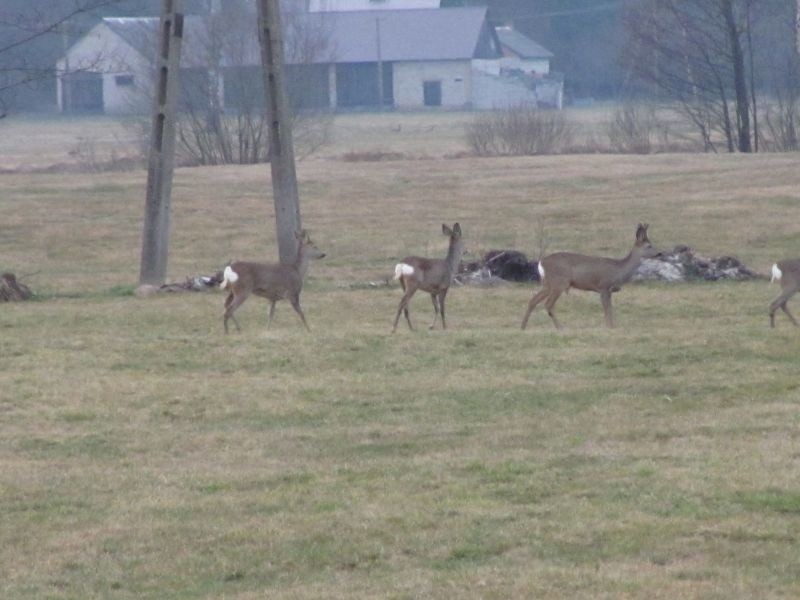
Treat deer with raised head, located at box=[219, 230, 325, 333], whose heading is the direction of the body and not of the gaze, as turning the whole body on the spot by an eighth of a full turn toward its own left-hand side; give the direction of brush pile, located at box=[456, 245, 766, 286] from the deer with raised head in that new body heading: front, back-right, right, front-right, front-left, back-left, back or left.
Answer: front

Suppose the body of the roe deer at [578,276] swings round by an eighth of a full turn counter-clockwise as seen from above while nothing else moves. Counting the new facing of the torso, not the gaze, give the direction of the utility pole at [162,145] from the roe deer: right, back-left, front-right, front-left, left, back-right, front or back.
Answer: left

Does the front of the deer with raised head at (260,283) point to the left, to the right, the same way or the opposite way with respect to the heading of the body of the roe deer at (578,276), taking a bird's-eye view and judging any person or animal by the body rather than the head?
the same way

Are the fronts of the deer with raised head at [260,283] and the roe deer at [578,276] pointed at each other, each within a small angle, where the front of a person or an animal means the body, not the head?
no

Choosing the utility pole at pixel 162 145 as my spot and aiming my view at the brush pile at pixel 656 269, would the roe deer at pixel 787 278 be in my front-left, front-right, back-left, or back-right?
front-right

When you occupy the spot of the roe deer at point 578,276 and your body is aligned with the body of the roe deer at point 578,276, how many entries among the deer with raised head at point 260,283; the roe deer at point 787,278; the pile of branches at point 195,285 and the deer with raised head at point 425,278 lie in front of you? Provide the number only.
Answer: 1

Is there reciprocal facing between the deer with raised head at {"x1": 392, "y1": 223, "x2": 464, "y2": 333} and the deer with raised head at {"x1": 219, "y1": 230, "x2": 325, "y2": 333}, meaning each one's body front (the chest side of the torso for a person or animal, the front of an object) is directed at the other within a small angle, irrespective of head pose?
no

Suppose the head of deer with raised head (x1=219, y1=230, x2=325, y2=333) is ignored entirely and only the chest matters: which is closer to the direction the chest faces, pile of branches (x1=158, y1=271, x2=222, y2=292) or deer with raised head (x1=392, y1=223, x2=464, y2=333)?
the deer with raised head

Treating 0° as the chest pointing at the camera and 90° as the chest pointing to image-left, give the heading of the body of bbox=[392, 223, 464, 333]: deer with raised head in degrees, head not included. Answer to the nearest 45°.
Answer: approximately 225°

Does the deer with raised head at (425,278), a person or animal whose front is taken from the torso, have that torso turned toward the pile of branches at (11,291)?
no

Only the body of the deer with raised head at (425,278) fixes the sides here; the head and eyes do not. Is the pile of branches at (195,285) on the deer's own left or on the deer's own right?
on the deer's own left

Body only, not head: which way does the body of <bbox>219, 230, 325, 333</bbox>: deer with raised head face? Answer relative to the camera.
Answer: to the viewer's right

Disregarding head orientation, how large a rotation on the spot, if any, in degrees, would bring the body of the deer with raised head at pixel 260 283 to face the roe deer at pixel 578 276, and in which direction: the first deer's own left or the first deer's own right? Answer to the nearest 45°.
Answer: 0° — it already faces it

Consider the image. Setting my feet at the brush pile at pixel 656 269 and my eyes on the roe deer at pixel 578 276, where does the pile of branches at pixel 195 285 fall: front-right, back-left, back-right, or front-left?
front-right

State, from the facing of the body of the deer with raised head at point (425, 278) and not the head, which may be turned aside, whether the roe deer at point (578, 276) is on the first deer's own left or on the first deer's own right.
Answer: on the first deer's own right

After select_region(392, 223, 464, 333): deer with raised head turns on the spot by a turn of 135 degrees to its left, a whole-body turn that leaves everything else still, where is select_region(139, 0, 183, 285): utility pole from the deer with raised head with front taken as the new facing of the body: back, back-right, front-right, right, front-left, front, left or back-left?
front-right

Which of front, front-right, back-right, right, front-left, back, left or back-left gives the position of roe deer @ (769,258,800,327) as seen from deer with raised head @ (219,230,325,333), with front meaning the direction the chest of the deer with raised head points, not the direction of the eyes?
front

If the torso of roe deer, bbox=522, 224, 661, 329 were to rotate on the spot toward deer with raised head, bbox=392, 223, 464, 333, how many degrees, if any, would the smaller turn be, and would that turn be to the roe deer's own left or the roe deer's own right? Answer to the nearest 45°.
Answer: approximately 180°

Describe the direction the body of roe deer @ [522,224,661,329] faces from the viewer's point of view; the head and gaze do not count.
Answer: to the viewer's right
